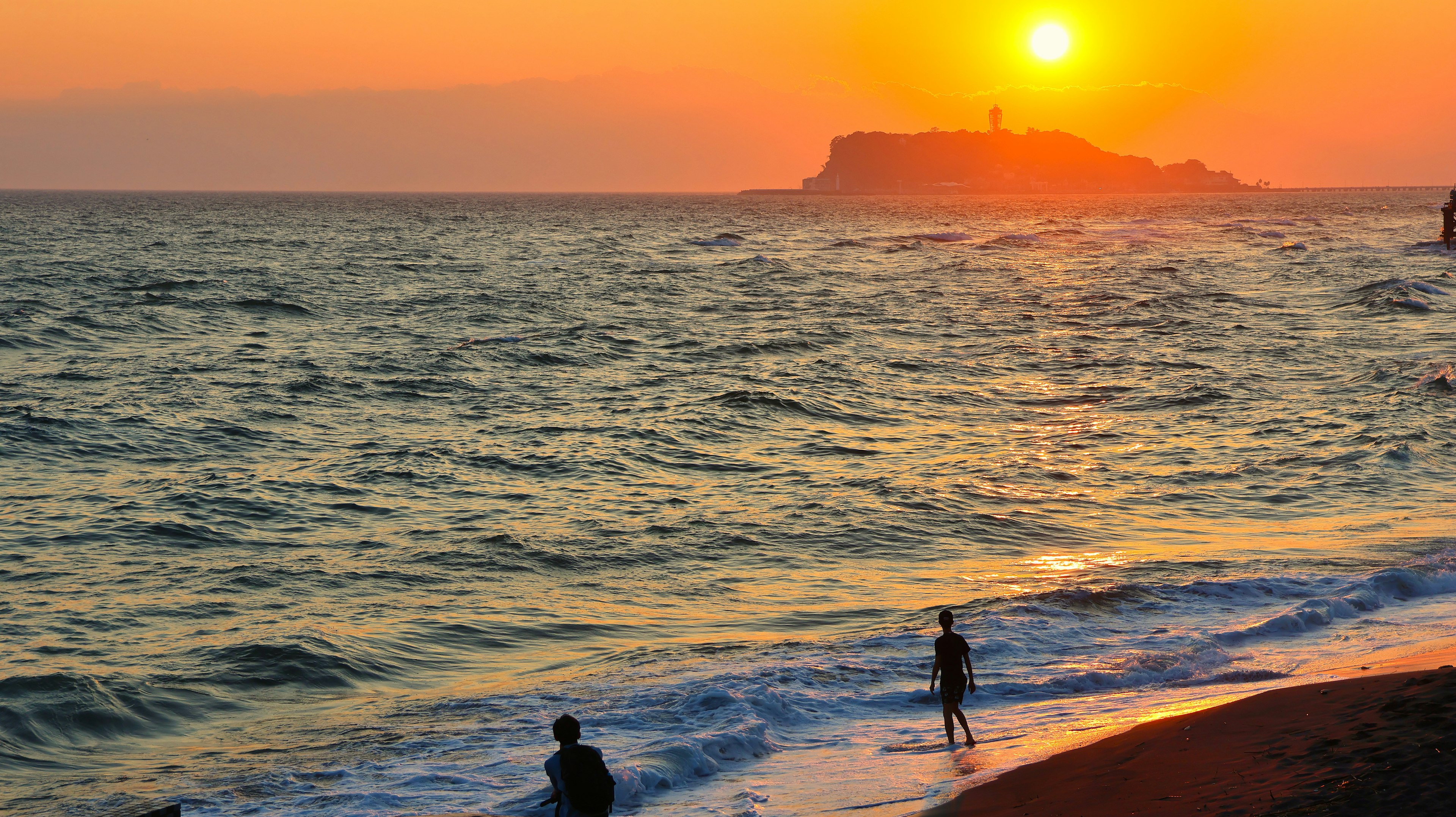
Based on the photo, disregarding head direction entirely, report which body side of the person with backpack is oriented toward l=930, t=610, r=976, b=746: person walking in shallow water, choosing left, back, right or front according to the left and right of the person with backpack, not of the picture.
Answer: right

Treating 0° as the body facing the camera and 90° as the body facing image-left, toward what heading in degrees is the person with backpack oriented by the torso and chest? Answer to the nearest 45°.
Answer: approximately 135°
